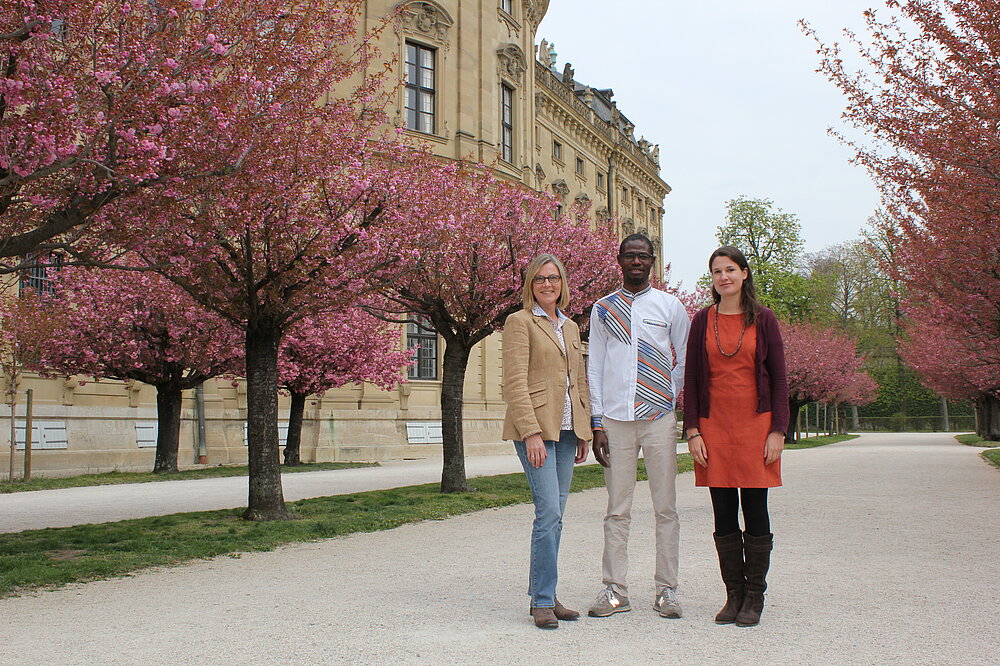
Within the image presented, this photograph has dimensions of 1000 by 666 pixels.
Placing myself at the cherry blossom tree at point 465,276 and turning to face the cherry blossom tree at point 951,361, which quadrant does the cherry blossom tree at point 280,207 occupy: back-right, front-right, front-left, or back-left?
back-right

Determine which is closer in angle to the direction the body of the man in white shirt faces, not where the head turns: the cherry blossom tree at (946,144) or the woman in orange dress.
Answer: the woman in orange dress

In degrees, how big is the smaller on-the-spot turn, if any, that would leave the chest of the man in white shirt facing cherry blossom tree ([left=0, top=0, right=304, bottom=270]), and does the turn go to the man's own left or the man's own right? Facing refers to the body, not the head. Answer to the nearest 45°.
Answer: approximately 90° to the man's own right

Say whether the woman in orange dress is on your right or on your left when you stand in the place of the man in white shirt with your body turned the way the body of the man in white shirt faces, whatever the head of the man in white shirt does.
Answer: on your left

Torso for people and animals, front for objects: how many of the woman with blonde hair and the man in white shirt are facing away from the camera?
0

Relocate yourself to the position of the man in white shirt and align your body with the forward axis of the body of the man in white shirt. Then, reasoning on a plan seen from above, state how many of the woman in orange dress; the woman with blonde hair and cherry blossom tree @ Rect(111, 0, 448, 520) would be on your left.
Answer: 1

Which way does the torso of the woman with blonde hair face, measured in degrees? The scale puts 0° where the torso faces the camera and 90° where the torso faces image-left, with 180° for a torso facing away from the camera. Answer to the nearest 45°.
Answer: approximately 315°

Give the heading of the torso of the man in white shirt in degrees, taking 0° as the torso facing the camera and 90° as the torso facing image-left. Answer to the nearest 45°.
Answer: approximately 0°

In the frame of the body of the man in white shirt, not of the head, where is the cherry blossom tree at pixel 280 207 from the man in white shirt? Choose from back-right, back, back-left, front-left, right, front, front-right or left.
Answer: back-right

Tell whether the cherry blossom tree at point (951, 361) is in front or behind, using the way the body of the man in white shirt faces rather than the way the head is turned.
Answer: behind
